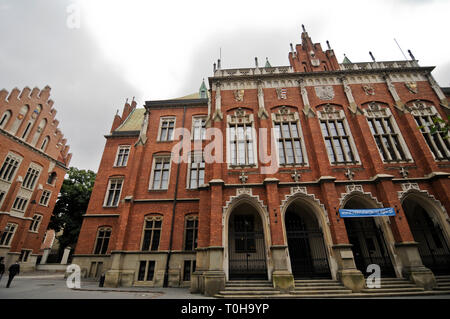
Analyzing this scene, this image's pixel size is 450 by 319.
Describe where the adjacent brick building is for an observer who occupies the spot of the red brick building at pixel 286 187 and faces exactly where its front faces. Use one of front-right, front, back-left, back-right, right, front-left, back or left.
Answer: right

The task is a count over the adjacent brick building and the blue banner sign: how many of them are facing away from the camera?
0

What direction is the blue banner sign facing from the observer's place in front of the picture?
facing the viewer

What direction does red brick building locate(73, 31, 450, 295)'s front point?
toward the camera

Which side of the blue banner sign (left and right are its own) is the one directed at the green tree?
right

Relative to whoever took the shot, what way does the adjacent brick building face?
facing the viewer and to the right of the viewer

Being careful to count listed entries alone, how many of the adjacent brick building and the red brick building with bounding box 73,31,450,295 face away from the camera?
0

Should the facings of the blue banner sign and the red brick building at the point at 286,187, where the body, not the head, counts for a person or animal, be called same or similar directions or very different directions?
same or similar directions

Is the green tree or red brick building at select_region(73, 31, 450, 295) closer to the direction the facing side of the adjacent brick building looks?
the red brick building
